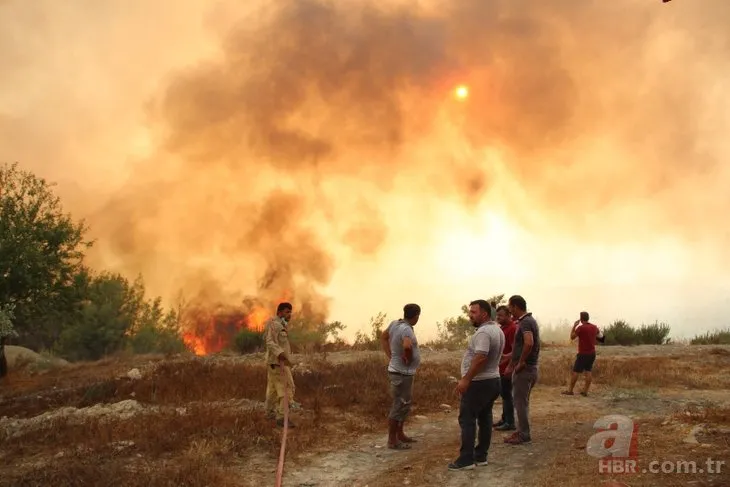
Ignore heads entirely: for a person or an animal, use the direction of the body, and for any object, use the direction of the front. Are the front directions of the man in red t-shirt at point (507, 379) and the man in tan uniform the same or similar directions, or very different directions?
very different directions

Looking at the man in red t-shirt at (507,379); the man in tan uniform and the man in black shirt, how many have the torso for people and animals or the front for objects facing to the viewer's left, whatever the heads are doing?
2

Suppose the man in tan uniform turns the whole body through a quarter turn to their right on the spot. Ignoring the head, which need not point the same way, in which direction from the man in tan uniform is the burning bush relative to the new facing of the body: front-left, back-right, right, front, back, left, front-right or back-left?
back-right

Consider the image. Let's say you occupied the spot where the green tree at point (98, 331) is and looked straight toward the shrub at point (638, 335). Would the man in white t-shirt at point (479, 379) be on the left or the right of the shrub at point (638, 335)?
right

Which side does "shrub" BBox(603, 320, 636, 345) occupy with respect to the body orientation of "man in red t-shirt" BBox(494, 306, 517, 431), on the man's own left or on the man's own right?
on the man's own right

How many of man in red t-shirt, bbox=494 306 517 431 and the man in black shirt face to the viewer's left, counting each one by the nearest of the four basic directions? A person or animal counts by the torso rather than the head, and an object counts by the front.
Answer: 2

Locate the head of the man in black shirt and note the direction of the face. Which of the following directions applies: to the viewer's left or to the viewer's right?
to the viewer's left

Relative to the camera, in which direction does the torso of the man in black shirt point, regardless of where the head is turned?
to the viewer's left

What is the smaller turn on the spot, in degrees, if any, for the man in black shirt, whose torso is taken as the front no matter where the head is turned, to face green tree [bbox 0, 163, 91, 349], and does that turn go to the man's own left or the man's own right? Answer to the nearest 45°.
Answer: approximately 45° to the man's own right

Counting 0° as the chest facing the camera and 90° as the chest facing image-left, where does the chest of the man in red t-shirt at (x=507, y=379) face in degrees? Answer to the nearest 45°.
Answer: approximately 90°

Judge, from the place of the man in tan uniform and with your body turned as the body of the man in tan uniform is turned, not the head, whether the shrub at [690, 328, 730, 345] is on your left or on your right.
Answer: on your left

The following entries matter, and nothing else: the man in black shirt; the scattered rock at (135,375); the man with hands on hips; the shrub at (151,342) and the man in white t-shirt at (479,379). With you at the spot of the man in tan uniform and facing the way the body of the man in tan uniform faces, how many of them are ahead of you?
3

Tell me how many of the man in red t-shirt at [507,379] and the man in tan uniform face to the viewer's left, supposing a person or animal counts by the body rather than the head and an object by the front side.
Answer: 1
